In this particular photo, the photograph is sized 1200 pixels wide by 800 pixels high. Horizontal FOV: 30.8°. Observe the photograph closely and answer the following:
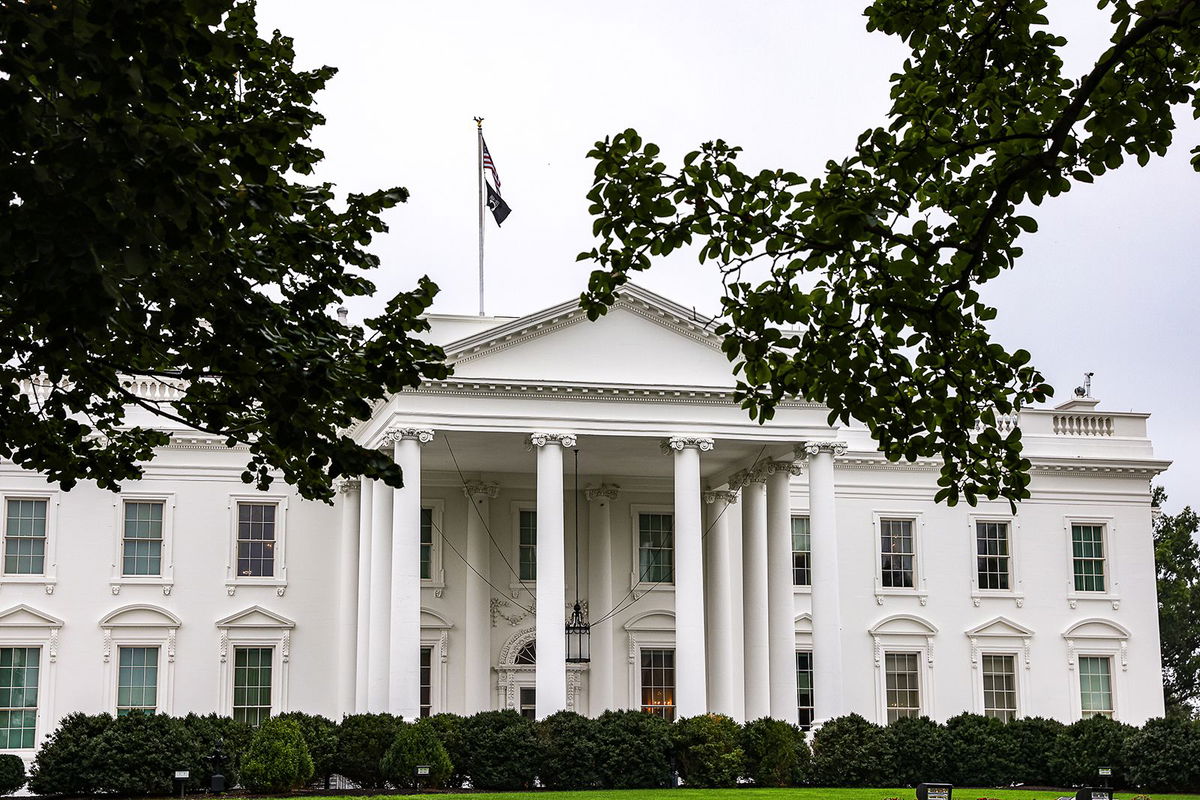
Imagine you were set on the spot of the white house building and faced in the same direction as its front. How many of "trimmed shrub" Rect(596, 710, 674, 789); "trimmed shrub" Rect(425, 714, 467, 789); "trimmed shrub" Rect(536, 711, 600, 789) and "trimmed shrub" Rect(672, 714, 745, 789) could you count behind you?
0

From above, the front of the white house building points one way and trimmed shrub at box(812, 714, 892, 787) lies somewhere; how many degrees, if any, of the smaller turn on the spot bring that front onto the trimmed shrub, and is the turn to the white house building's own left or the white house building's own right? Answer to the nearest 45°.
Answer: approximately 45° to the white house building's own left

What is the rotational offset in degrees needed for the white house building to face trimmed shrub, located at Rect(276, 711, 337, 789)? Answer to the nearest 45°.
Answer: approximately 45° to its right

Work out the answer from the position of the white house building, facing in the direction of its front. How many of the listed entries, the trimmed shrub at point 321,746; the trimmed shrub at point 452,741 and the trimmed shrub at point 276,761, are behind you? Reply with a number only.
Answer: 0

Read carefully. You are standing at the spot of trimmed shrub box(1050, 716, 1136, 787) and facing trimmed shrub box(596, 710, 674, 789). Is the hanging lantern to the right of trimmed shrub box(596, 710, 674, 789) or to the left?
right

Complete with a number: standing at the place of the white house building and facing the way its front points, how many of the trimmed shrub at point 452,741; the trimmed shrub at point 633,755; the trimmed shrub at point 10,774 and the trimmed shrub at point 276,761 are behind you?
0

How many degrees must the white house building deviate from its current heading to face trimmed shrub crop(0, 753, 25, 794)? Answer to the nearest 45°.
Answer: approximately 45° to its right

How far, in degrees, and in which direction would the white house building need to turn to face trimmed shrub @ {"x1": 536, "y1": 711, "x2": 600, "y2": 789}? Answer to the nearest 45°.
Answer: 0° — it already faces it

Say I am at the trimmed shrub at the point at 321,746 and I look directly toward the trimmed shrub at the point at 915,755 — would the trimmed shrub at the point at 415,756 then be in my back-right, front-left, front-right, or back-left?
front-right

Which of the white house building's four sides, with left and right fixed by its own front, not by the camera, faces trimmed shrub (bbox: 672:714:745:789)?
front

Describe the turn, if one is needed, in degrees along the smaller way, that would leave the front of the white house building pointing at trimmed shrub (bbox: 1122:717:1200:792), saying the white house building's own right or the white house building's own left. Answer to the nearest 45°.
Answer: approximately 45° to the white house building's own left

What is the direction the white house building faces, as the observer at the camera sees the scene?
facing the viewer

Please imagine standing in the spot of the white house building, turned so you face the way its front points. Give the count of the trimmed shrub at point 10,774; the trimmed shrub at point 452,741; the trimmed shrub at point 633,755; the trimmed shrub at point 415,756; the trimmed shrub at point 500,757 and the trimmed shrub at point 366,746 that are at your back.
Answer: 0

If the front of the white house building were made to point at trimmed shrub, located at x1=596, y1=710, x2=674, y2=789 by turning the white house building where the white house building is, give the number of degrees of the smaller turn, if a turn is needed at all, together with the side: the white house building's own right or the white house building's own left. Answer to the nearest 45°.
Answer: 0° — it already faces it

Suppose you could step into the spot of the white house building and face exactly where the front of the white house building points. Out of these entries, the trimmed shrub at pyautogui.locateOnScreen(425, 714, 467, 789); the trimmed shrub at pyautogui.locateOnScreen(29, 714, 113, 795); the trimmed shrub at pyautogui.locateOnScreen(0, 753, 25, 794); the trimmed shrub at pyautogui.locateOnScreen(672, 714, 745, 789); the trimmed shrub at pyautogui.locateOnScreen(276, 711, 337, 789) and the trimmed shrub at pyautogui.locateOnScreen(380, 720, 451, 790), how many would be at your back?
0
